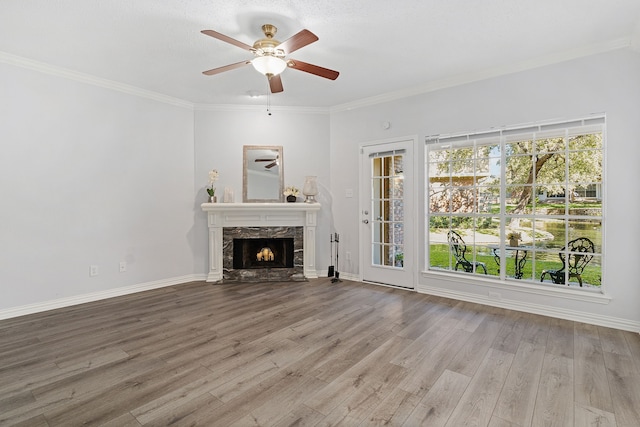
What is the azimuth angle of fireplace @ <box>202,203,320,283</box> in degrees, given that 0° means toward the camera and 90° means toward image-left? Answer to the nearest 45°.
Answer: approximately 0°

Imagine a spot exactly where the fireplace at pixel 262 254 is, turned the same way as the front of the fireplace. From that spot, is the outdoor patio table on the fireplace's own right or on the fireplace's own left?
on the fireplace's own left

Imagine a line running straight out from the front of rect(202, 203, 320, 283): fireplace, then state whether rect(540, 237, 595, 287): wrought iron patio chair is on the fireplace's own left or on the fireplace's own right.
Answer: on the fireplace's own left

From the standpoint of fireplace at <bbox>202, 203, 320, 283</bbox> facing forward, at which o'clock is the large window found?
The large window is roughly at 10 o'clock from the fireplace.

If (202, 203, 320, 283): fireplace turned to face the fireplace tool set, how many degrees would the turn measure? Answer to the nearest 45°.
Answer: approximately 90° to its left
